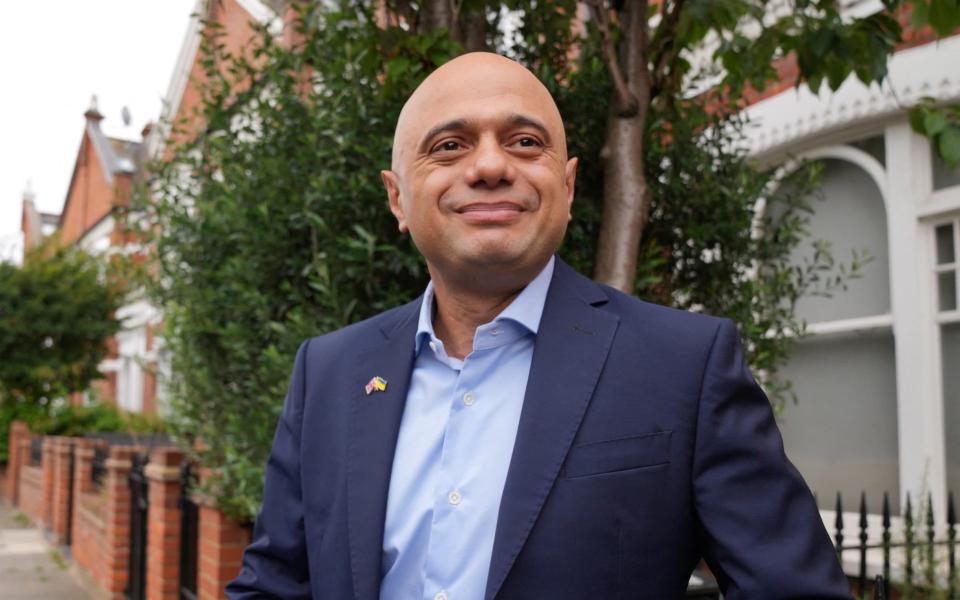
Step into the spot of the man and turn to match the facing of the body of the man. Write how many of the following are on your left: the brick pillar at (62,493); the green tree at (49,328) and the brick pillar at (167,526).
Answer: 0

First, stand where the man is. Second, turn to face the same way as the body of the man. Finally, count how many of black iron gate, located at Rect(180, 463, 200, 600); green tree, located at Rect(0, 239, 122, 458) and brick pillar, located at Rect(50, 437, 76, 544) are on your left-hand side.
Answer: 0

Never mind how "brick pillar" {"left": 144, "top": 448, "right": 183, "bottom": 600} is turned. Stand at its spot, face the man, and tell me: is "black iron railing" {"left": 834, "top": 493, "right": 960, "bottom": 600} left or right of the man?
left

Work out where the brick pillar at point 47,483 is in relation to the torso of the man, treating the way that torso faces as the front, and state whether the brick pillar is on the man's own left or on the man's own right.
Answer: on the man's own right

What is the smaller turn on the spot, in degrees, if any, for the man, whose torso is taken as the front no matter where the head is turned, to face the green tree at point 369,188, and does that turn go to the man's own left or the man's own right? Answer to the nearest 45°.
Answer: approximately 135° to the man's own right

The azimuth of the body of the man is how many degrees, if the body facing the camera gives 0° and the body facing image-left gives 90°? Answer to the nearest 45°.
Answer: approximately 45°

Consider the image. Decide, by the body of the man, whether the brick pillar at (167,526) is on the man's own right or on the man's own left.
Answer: on the man's own right

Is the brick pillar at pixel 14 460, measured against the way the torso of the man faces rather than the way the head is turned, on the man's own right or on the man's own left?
on the man's own right

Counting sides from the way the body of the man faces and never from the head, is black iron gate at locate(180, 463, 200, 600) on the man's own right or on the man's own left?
on the man's own right

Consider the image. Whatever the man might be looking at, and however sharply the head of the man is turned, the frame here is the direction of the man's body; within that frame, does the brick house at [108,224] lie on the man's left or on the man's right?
on the man's right
